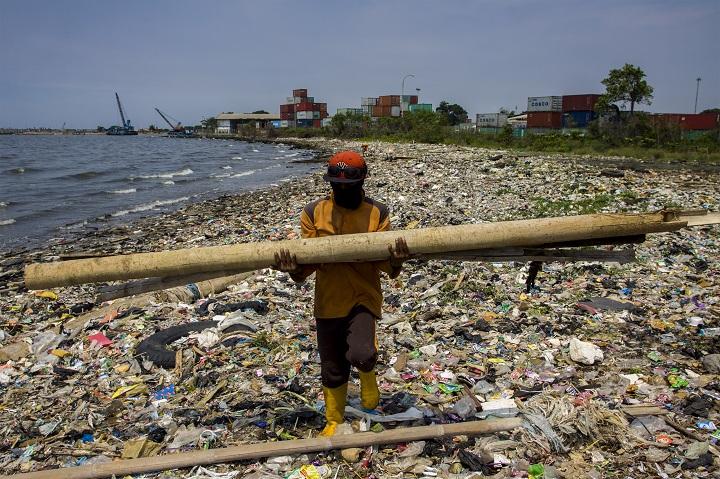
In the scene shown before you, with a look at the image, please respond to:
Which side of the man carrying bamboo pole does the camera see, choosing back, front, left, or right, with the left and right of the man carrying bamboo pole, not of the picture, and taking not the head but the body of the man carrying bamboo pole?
front

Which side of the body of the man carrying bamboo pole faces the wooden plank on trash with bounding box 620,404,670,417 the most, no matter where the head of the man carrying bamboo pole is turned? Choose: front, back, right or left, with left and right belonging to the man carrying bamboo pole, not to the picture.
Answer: left

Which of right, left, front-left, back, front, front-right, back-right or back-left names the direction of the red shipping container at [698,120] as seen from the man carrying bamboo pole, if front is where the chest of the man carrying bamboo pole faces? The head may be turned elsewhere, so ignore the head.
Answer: back-left

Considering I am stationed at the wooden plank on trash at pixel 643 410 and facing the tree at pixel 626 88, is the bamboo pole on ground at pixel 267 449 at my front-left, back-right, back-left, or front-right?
back-left

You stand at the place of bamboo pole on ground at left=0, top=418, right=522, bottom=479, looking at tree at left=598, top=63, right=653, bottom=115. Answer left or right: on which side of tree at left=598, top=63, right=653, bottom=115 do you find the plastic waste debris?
right

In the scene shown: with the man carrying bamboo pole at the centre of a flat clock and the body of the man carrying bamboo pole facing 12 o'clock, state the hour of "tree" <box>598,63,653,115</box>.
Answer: The tree is roughly at 7 o'clock from the man carrying bamboo pole.
